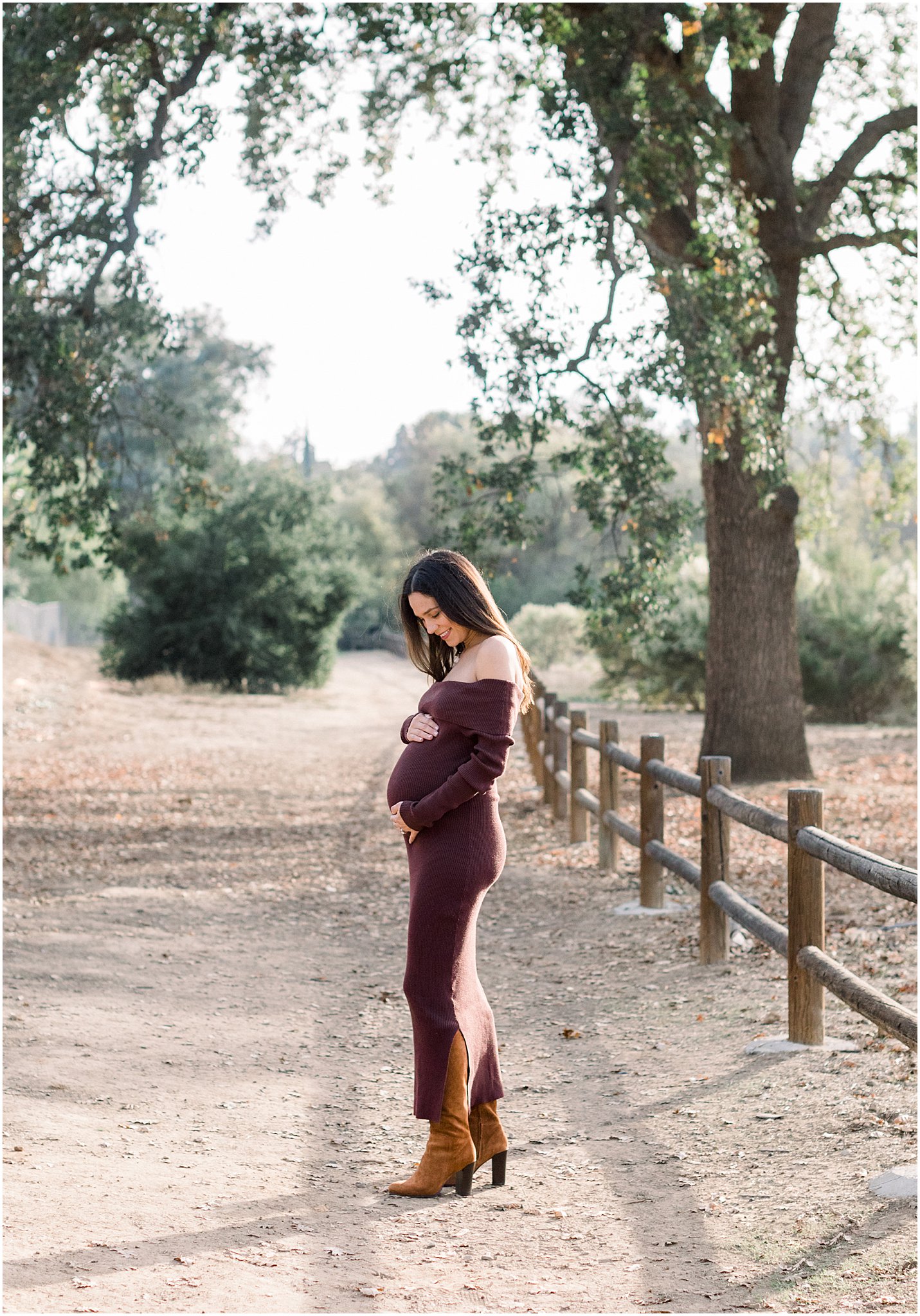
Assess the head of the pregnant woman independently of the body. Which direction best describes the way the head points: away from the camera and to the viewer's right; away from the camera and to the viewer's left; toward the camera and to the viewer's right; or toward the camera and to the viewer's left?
toward the camera and to the viewer's left

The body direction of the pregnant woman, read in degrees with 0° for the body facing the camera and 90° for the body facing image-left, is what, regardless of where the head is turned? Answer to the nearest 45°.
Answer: approximately 90°

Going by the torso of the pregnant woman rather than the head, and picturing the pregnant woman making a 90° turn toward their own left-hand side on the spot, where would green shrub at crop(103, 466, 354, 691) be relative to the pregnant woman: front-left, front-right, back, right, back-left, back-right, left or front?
back

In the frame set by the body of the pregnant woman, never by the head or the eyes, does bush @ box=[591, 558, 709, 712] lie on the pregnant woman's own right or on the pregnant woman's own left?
on the pregnant woman's own right

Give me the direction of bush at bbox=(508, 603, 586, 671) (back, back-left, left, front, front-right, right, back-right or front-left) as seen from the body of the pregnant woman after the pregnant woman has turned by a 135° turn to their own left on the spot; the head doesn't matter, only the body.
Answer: back-left

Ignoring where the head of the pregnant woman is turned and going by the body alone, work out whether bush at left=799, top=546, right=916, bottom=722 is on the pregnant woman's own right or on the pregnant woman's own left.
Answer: on the pregnant woman's own right
